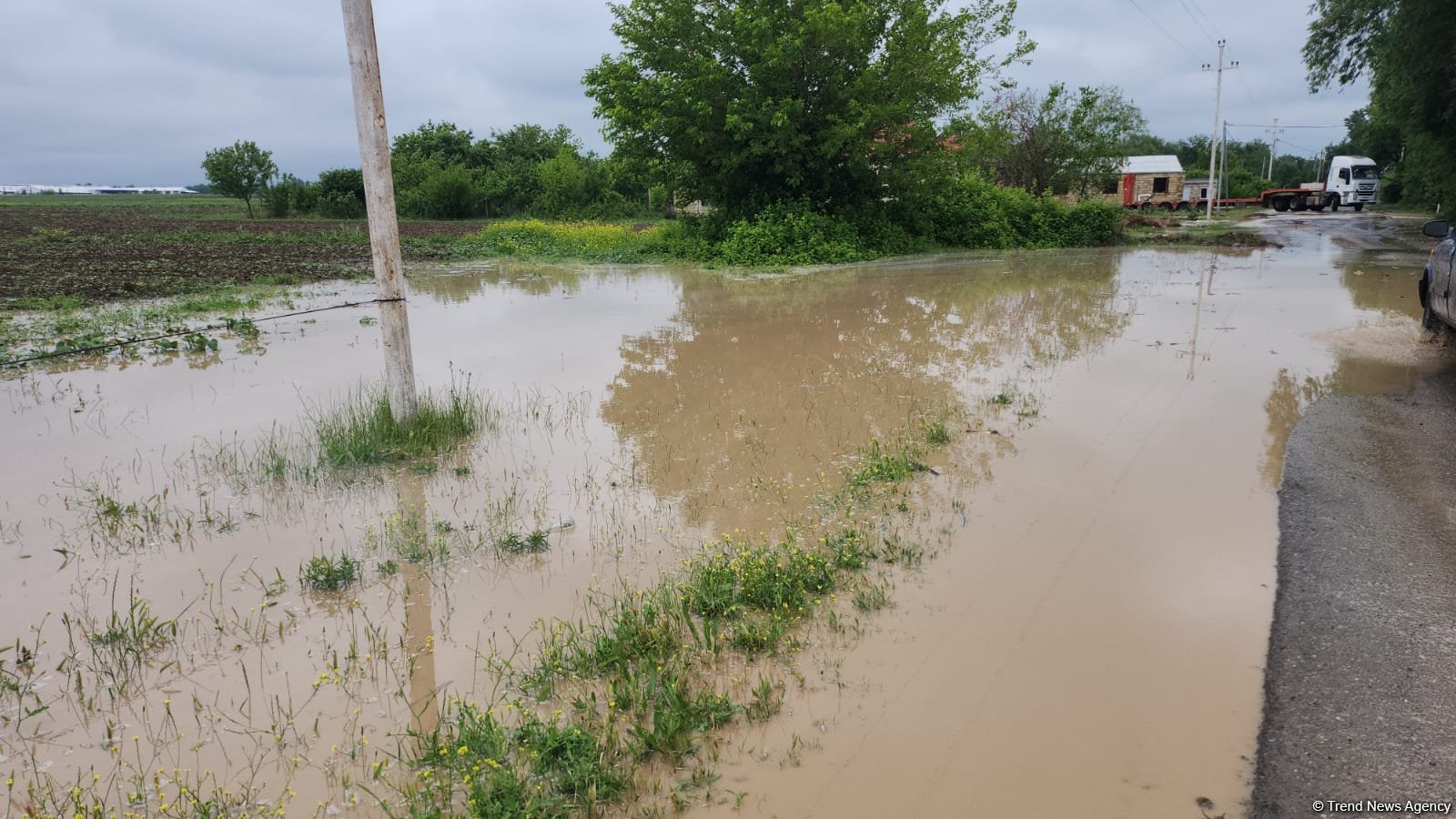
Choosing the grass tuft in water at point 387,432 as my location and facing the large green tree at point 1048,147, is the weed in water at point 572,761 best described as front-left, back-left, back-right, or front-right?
back-right

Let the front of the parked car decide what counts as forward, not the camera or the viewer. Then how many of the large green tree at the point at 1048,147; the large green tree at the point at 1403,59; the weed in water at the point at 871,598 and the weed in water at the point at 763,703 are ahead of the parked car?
2
